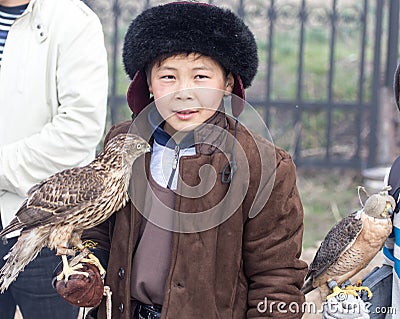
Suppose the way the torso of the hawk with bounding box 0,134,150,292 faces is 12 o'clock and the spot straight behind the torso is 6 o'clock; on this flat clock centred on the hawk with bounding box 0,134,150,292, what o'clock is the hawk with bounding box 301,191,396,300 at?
the hawk with bounding box 301,191,396,300 is roughly at 12 o'clock from the hawk with bounding box 0,134,150,292.

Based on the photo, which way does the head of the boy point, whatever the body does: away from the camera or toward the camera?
toward the camera

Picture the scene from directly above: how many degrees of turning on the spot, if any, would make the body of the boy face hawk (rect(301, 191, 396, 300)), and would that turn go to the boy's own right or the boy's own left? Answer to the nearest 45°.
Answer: approximately 135° to the boy's own left

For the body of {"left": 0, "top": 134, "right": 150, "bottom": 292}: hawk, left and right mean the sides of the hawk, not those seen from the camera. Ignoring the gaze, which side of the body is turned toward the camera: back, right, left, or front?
right

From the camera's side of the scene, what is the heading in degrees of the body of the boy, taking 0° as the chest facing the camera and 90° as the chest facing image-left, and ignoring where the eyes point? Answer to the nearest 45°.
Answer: approximately 45°

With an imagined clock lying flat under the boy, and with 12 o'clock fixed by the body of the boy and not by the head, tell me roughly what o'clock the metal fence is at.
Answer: The metal fence is roughly at 5 o'clock from the boy.
